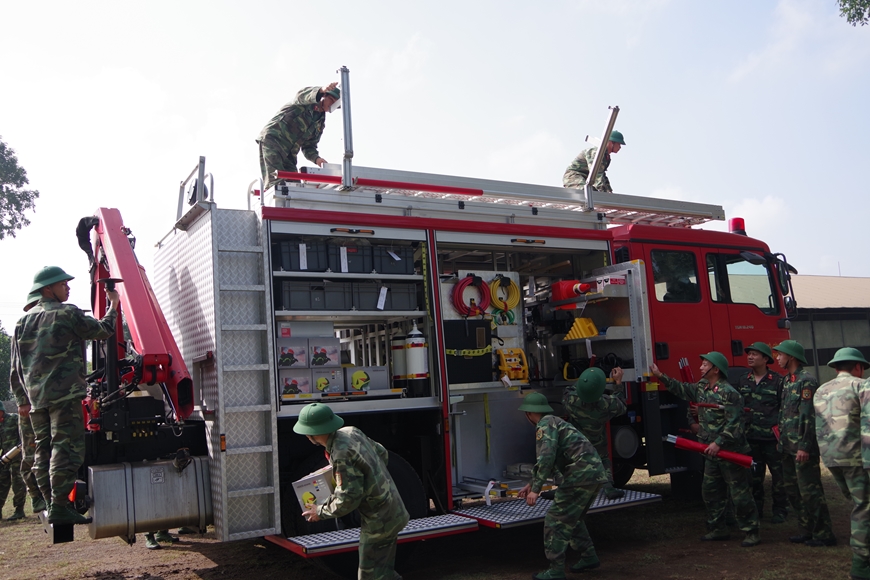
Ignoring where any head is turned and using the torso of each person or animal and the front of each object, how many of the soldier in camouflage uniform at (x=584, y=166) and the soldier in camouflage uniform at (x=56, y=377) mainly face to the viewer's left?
0

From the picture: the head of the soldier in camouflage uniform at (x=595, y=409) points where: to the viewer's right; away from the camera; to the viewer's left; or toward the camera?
away from the camera

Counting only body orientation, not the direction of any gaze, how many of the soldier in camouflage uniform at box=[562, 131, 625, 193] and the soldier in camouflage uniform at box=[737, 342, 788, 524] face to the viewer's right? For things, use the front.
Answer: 1

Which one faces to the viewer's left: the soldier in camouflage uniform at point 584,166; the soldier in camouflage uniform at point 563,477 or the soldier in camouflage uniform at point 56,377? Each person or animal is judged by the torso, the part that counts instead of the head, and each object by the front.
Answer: the soldier in camouflage uniform at point 563,477

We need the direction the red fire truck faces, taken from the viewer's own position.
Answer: facing away from the viewer and to the right of the viewer

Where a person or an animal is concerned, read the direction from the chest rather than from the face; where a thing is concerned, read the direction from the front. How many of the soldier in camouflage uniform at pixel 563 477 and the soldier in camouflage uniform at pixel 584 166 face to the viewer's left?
1

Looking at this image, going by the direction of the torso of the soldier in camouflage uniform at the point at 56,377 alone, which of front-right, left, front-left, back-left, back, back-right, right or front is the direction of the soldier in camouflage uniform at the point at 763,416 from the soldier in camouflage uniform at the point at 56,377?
front-right

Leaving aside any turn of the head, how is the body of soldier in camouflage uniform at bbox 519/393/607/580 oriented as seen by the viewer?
to the viewer's left

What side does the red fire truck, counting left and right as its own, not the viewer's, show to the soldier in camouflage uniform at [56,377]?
back

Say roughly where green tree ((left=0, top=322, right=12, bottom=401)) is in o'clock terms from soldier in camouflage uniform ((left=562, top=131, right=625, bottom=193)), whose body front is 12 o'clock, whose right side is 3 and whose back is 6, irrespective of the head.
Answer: The green tree is roughly at 7 o'clock from the soldier in camouflage uniform.

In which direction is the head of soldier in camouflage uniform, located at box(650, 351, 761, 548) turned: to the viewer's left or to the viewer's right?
to the viewer's left

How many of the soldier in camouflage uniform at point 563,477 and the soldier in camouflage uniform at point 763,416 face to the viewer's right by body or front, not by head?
0

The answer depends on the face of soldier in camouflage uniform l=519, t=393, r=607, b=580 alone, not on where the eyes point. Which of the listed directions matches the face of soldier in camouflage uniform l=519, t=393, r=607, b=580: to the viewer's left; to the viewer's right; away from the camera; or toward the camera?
to the viewer's left
